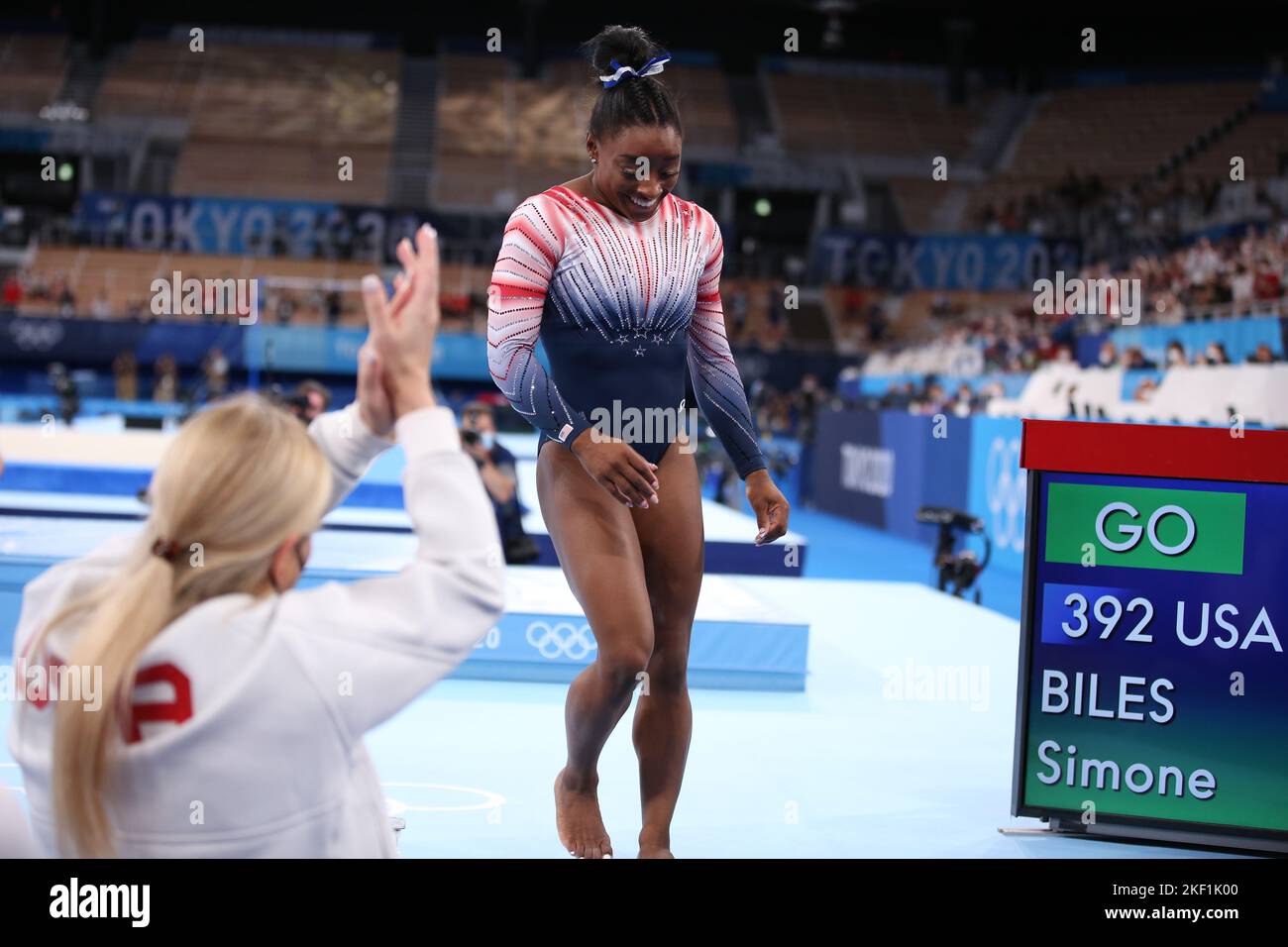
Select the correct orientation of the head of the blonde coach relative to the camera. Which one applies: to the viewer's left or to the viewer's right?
to the viewer's right

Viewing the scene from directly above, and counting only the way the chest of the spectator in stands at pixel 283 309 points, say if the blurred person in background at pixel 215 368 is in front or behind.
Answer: in front

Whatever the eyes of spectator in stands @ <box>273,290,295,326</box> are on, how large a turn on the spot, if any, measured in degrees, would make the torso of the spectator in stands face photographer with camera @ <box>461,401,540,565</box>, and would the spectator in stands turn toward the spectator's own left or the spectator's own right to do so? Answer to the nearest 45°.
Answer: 0° — they already face them

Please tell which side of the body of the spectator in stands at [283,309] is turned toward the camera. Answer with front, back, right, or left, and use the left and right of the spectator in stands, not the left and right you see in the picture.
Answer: front

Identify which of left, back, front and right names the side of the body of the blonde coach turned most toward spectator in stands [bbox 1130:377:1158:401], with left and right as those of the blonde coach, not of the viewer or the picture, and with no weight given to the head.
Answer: front

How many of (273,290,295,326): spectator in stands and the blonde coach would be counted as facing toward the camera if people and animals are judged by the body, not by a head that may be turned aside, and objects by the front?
1

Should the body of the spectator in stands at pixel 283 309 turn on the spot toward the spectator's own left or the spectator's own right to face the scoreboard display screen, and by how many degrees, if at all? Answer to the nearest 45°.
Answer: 0° — they already face it

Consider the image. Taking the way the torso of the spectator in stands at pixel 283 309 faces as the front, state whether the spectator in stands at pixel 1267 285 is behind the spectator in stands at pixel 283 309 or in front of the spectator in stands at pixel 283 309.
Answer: in front

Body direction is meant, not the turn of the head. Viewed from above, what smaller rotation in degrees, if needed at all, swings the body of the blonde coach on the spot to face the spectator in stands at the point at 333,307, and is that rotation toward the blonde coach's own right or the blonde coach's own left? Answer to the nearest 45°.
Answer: approximately 45° to the blonde coach's own left

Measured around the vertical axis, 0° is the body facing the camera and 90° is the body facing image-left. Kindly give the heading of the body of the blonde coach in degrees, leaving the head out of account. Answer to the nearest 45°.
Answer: approximately 225°
